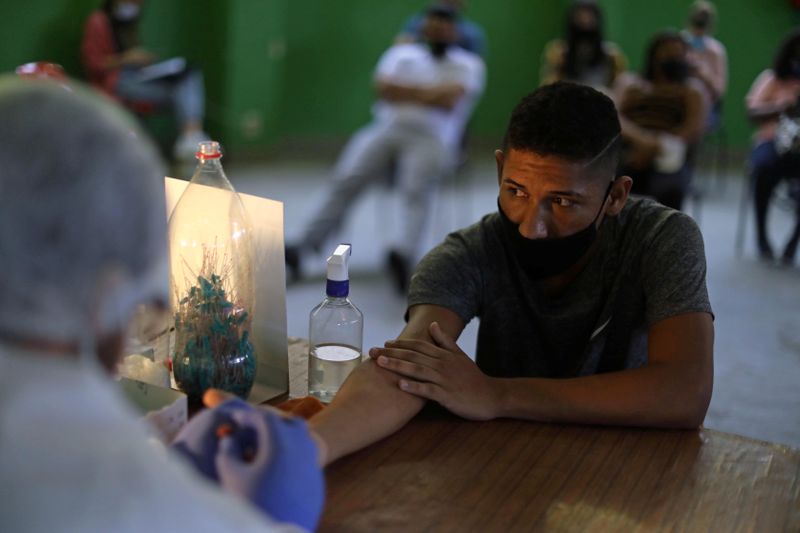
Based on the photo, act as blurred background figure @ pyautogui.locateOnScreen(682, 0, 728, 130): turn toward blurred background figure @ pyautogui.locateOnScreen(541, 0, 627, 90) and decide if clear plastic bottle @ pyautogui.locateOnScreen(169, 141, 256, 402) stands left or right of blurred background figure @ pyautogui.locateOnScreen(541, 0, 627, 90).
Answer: left

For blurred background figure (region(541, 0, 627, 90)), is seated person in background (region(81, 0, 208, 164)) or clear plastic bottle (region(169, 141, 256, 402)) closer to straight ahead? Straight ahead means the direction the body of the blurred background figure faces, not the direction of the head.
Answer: the clear plastic bottle

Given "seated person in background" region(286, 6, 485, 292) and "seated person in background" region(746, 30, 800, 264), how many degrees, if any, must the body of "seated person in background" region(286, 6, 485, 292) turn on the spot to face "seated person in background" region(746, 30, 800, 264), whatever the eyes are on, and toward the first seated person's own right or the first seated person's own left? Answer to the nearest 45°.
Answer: approximately 90° to the first seated person's own left

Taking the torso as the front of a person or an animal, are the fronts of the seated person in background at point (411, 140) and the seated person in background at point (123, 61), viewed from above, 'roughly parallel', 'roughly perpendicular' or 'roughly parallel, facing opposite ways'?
roughly perpendicular

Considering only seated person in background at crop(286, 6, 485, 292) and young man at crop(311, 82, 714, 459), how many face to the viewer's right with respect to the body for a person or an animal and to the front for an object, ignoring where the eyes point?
0

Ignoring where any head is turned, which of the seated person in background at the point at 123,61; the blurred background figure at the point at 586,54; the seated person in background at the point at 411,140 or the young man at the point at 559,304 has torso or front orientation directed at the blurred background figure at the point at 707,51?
the seated person in background at the point at 123,61

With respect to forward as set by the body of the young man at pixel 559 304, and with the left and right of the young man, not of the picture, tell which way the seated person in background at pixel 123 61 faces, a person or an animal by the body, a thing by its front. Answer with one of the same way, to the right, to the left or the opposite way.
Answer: to the left

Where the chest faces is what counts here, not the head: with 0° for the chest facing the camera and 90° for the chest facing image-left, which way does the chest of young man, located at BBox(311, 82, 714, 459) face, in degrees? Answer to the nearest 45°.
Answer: approximately 45°

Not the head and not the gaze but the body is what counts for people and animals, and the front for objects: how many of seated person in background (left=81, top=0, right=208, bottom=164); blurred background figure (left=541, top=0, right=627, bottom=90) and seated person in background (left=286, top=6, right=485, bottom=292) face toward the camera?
2

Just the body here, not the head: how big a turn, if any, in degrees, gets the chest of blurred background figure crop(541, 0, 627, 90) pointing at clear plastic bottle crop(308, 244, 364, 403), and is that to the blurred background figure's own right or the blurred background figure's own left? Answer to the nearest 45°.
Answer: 0° — they already face it

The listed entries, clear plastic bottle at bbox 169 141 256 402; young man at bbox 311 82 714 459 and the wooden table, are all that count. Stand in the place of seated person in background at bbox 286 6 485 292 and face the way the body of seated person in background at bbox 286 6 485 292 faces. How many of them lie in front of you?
3

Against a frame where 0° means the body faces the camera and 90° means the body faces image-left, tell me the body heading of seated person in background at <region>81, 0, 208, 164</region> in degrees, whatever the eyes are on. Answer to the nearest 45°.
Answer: approximately 270°
